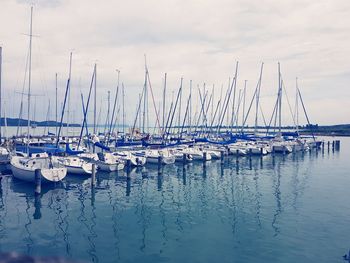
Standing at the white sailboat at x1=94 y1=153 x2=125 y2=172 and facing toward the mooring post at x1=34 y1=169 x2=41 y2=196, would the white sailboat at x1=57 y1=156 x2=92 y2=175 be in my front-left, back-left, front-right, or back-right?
front-right

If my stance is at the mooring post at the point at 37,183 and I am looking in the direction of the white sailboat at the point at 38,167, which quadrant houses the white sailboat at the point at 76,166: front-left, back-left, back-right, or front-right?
front-right

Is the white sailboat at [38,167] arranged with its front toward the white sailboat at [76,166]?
no

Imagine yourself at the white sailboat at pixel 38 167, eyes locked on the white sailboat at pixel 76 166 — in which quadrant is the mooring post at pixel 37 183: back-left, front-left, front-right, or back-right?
back-right
